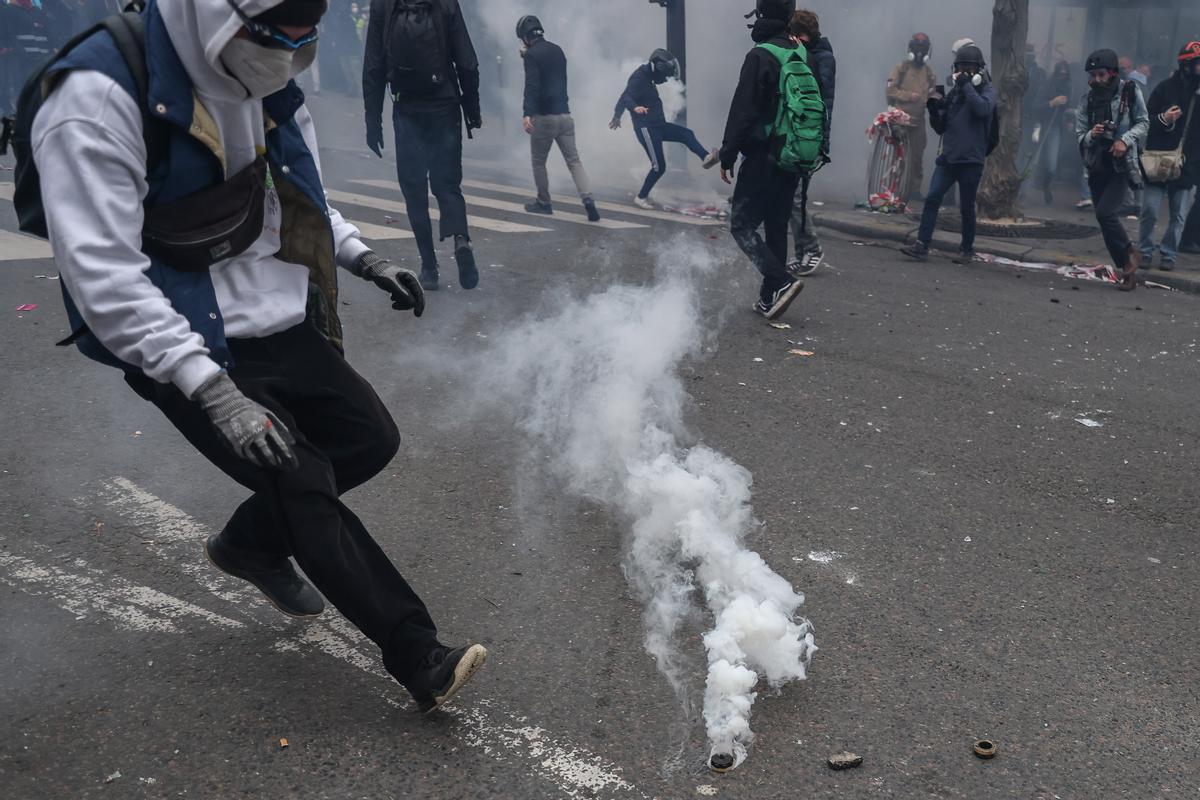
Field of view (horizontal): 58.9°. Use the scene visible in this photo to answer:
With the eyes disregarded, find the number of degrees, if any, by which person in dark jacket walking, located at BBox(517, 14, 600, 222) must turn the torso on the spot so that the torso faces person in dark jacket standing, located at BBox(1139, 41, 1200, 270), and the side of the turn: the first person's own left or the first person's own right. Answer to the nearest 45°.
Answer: approximately 135° to the first person's own right

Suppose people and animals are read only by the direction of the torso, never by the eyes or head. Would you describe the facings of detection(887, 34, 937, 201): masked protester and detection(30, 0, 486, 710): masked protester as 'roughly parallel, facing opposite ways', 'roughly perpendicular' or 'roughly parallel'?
roughly perpendicular

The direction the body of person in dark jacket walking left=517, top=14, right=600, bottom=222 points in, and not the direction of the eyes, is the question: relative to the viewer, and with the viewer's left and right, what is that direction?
facing away from the viewer and to the left of the viewer

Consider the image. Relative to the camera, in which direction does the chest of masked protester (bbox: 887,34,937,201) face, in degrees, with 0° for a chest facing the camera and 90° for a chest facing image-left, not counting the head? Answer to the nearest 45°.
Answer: approximately 0°

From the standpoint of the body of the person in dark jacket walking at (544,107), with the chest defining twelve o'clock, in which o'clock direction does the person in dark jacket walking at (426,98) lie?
the person in dark jacket walking at (426,98) is roughly at 8 o'clock from the person in dark jacket walking at (544,107).
